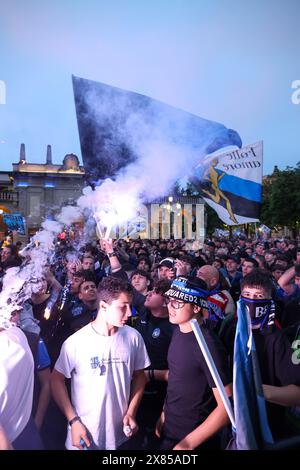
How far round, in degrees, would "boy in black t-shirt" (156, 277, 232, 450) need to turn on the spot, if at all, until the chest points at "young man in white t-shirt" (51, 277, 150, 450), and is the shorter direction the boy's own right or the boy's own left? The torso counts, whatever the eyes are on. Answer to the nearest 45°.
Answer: approximately 45° to the boy's own right

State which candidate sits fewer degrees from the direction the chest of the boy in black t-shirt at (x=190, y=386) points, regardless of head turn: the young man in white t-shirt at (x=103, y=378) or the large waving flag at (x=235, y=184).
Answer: the young man in white t-shirt

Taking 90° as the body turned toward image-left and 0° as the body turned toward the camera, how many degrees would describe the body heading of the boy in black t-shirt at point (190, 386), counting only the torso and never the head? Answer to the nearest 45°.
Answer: approximately 45°

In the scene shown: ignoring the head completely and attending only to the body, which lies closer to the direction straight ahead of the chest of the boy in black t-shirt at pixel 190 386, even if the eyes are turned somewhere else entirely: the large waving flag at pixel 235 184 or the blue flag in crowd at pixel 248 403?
the blue flag in crowd

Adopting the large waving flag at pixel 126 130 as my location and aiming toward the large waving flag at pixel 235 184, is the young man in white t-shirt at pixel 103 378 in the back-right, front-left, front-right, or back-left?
back-right

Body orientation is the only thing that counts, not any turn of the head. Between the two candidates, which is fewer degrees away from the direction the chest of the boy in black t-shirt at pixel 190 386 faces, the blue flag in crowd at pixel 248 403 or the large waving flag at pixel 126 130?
the blue flag in crowd

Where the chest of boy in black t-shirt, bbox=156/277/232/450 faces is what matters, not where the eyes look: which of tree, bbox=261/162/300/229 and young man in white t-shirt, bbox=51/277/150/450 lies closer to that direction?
the young man in white t-shirt

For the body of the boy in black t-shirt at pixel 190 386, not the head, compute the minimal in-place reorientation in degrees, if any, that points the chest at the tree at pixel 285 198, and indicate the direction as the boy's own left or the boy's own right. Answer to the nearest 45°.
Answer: approximately 135° to the boy's own right

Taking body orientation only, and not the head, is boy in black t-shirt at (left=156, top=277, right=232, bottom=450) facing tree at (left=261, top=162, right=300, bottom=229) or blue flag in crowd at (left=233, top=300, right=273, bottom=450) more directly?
the blue flag in crowd

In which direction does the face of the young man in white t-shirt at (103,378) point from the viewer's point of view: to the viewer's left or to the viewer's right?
to the viewer's right

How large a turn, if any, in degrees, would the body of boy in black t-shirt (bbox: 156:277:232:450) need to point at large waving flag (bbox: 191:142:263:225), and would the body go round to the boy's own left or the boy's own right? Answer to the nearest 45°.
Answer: approximately 135° to the boy's own right

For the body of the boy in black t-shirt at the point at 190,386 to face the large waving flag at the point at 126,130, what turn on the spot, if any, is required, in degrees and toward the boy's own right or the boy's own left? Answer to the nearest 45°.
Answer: approximately 135° to the boy's own right
